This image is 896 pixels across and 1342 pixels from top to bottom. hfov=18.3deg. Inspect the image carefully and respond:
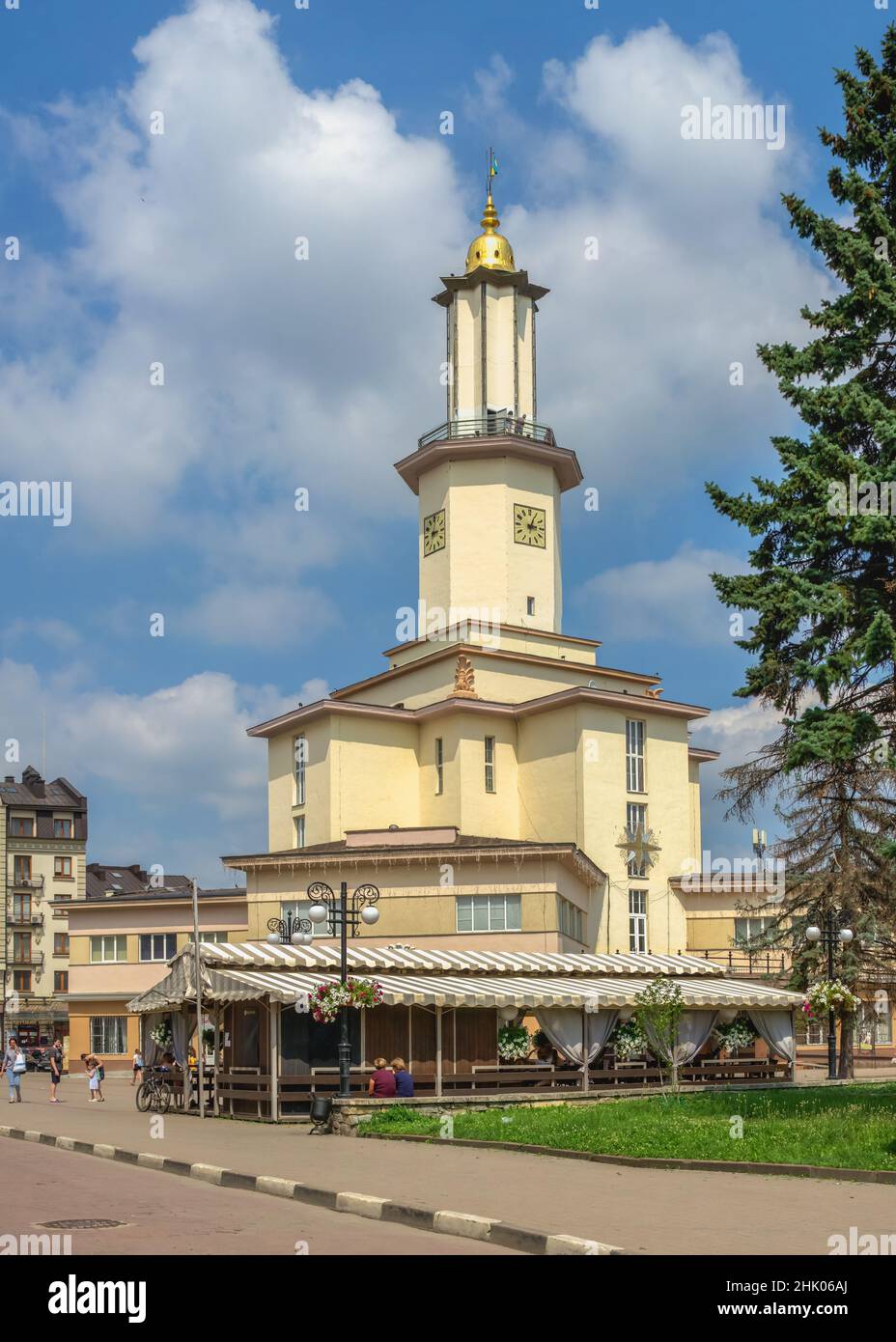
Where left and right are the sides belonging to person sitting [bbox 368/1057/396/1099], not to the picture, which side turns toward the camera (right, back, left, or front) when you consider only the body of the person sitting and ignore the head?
back

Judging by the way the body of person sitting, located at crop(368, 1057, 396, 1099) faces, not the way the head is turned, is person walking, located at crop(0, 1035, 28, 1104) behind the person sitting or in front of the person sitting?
in front

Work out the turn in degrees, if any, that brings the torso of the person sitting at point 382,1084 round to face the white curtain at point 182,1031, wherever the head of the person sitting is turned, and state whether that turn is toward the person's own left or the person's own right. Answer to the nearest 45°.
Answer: approximately 45° to the person's own left
